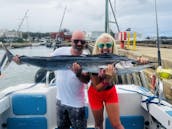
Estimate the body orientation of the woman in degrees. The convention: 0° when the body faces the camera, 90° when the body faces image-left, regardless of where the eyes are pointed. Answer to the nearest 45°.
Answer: approximately 0°

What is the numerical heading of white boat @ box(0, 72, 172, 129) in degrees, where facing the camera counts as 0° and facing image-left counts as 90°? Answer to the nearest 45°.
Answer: approximately 0°
